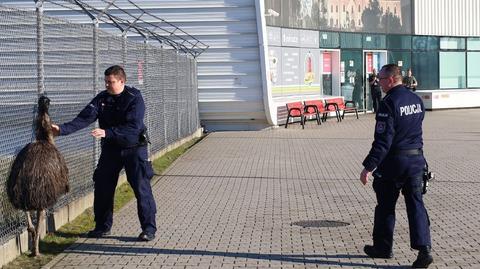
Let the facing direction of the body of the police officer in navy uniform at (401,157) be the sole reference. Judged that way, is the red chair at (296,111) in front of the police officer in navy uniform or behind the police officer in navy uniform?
in front

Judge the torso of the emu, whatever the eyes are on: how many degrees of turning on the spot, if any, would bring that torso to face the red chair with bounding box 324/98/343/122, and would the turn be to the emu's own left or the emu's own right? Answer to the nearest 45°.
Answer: approximately 45° to the emu's own right

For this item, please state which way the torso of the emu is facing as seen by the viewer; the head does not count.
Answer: away from the camera

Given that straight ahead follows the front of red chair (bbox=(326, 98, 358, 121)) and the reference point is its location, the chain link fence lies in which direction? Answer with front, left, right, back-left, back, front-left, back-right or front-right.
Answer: front-right

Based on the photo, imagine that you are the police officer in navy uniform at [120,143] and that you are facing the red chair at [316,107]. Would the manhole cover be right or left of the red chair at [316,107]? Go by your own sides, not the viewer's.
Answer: right

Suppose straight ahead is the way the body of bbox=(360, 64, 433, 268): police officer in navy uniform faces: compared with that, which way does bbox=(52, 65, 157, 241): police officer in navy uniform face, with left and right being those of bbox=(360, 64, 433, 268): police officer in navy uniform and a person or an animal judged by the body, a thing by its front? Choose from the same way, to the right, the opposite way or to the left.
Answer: to the left

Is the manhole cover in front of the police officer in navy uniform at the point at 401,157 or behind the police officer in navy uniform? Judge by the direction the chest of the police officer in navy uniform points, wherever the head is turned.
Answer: in front

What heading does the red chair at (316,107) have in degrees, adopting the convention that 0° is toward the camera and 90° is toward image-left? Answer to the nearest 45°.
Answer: approximately 45°

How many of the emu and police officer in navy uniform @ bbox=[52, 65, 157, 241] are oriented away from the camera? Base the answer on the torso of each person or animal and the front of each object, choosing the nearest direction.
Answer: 1
